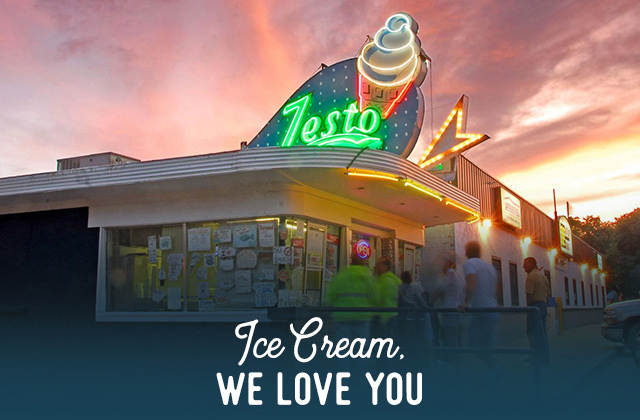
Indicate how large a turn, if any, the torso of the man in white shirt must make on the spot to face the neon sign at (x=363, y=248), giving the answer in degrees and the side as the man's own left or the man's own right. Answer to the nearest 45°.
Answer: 0° — they already face it

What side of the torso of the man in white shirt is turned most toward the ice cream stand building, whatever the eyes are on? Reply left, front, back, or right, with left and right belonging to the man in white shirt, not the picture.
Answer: front

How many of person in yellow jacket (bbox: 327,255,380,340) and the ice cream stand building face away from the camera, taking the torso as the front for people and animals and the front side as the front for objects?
1

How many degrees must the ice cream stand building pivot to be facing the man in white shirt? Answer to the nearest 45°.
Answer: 0° — it already faces them

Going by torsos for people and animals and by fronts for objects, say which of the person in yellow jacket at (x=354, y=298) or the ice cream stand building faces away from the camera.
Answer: the person in yellow jacket

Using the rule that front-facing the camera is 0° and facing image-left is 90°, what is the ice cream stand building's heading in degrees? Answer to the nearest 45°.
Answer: approximately 315°

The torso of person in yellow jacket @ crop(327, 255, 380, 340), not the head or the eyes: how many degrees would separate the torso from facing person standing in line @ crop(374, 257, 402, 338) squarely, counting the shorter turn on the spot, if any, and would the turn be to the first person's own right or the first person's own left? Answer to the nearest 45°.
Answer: approximately 45° to the first person's own right

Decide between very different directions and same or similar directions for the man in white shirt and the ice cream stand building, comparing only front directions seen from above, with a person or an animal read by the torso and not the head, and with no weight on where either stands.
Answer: very different directions

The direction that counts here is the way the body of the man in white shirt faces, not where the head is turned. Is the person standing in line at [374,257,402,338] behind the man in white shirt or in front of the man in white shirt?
in front

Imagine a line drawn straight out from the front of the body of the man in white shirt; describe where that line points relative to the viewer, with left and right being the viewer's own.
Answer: facing away from the viewer and to the left of the viewer

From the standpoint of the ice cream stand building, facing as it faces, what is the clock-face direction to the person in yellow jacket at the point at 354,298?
The person in yellow jacket is roughly at 1 o'clock from the ice cream stand building.

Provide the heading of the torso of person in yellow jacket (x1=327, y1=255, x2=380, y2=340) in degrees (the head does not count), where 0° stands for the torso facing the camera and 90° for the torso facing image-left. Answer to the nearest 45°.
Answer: approximately 180°
